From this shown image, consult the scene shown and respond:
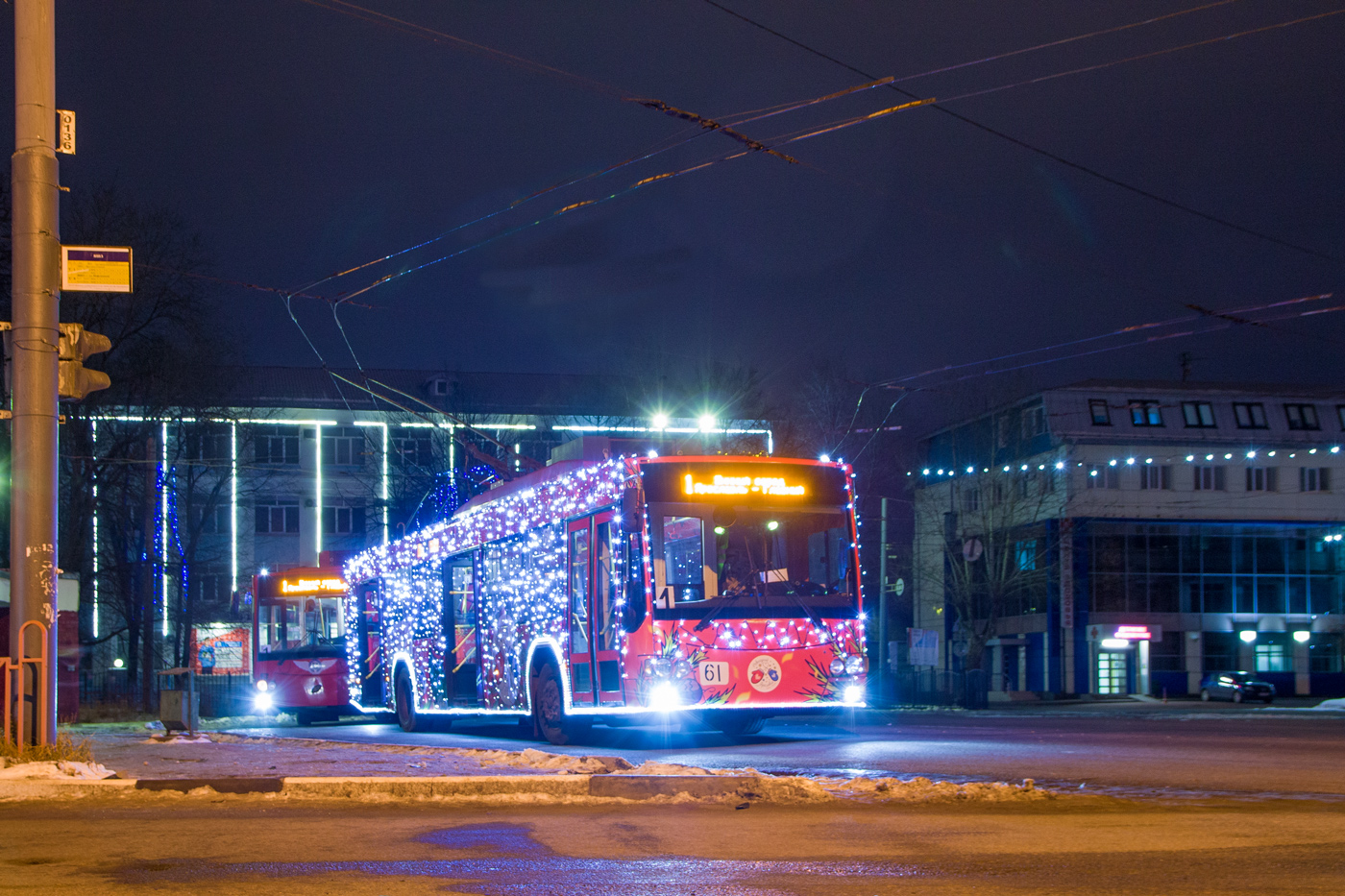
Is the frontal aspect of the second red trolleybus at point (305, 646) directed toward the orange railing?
yes

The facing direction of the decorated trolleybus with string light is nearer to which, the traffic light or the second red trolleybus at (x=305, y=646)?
the traffic light

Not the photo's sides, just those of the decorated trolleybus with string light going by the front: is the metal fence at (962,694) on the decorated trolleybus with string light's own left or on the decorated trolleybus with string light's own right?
on the decorated trolleybus with string light's own left

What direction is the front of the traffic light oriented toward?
to the viewer's right

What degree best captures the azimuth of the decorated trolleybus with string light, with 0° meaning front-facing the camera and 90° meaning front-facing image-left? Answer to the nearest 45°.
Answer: approximately 315°

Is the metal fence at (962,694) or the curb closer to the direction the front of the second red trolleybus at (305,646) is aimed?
the curb

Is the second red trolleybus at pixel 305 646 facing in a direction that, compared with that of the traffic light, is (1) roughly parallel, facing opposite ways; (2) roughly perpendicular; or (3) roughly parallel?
roughly perpendicular

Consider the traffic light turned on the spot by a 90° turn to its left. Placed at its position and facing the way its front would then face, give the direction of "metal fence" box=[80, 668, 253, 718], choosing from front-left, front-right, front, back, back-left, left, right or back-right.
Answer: front
